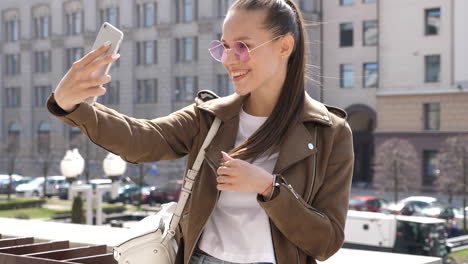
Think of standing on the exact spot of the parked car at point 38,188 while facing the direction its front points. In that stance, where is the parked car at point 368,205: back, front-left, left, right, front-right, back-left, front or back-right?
back-left

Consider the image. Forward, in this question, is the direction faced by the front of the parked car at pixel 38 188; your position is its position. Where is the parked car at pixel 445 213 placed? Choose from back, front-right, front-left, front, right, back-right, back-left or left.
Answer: back-left

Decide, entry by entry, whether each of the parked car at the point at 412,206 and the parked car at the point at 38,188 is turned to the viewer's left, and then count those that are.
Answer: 2

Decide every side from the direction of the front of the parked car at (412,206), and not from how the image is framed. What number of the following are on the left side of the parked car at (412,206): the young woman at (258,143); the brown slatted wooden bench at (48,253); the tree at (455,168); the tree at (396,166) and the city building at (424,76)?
2

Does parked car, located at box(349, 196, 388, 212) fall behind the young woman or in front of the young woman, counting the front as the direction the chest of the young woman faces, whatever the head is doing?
behind

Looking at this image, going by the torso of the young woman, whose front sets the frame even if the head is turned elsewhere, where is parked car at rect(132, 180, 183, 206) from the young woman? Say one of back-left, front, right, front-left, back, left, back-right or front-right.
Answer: back-right

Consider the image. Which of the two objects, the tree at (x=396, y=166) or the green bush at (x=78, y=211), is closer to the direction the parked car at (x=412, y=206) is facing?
the green bush

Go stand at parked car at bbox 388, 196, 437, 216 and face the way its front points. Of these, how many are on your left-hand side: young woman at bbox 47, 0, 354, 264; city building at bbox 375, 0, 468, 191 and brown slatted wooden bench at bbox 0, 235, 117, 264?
2

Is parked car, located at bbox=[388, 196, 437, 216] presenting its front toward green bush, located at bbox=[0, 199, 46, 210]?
yes

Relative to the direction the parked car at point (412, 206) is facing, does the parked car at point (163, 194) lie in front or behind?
in front

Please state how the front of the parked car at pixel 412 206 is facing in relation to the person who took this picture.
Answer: facing to the left of the viewer

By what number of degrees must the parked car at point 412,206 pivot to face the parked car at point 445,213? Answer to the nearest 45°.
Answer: approximately 135° to its left

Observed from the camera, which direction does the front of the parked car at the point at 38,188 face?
facing to the left of the viewer

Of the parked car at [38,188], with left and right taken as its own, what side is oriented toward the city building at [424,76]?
back

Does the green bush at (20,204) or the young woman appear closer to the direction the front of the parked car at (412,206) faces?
the green bush

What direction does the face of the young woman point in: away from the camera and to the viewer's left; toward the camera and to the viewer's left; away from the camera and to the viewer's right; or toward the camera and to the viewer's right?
toward the camera and to the viewer's left
